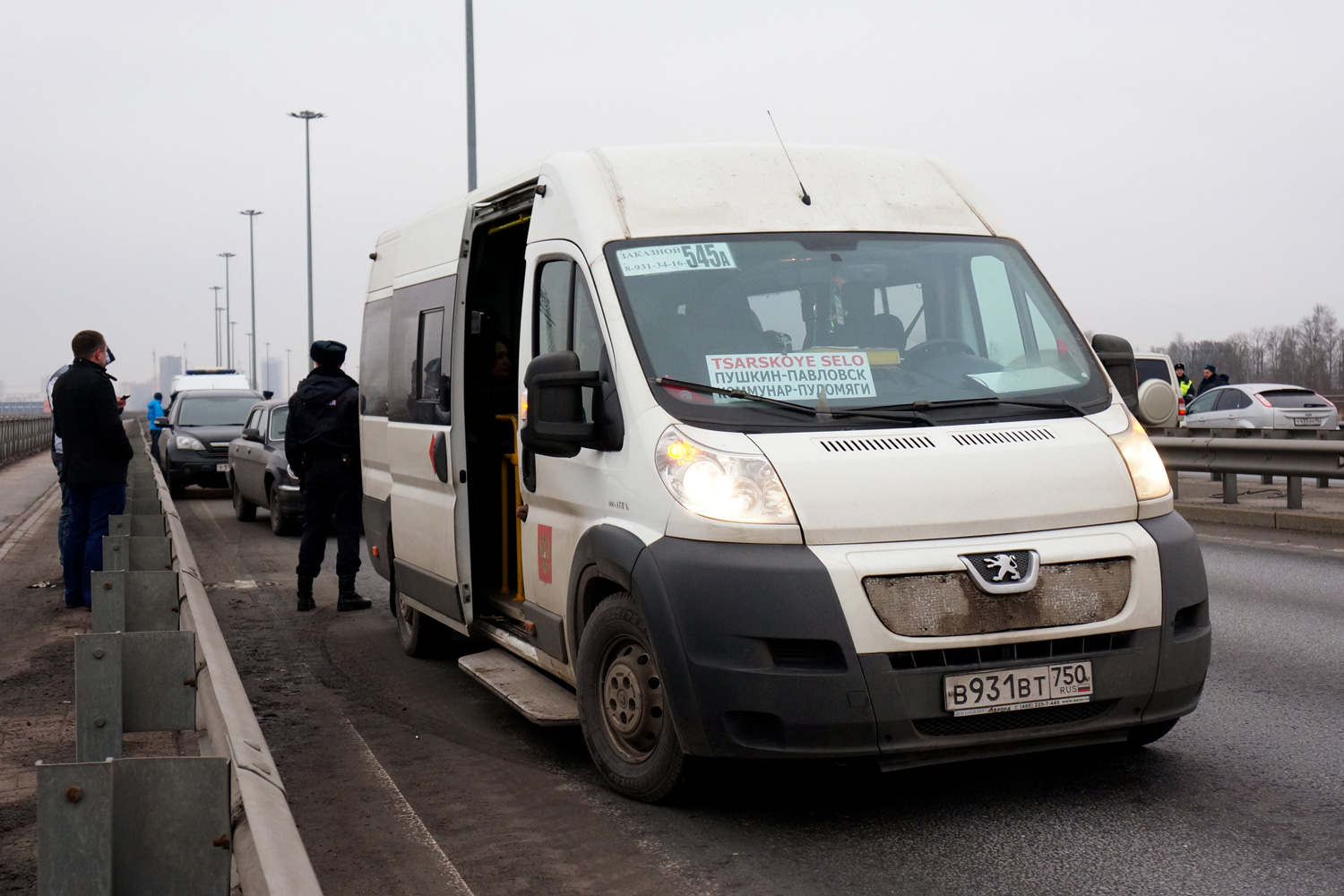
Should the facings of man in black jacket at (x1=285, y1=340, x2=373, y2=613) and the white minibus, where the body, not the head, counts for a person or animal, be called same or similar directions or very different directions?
very different directions

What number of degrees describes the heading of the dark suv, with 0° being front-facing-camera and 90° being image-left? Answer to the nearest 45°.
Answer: approximately 0°

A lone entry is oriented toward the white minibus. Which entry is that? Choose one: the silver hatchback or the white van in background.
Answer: the white van in background

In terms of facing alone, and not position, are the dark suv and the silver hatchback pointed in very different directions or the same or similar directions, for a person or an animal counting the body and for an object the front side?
very different directions

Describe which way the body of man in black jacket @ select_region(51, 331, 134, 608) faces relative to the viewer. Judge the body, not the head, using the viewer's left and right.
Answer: facing away from the viewer and to the right of the viewer

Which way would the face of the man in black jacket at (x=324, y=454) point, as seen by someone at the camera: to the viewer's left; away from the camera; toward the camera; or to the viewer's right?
away from the camera

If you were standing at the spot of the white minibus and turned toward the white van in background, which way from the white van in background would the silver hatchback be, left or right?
right

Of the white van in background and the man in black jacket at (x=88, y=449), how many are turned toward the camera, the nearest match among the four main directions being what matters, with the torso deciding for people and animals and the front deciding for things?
1

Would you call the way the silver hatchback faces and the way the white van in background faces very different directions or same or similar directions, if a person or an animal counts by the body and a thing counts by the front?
very different directions

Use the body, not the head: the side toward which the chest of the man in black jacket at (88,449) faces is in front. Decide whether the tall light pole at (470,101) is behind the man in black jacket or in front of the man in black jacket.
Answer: in front

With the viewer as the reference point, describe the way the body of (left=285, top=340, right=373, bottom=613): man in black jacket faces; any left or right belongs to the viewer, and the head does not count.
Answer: facing away from the viewer

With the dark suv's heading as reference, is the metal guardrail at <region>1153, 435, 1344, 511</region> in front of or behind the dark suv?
in front
